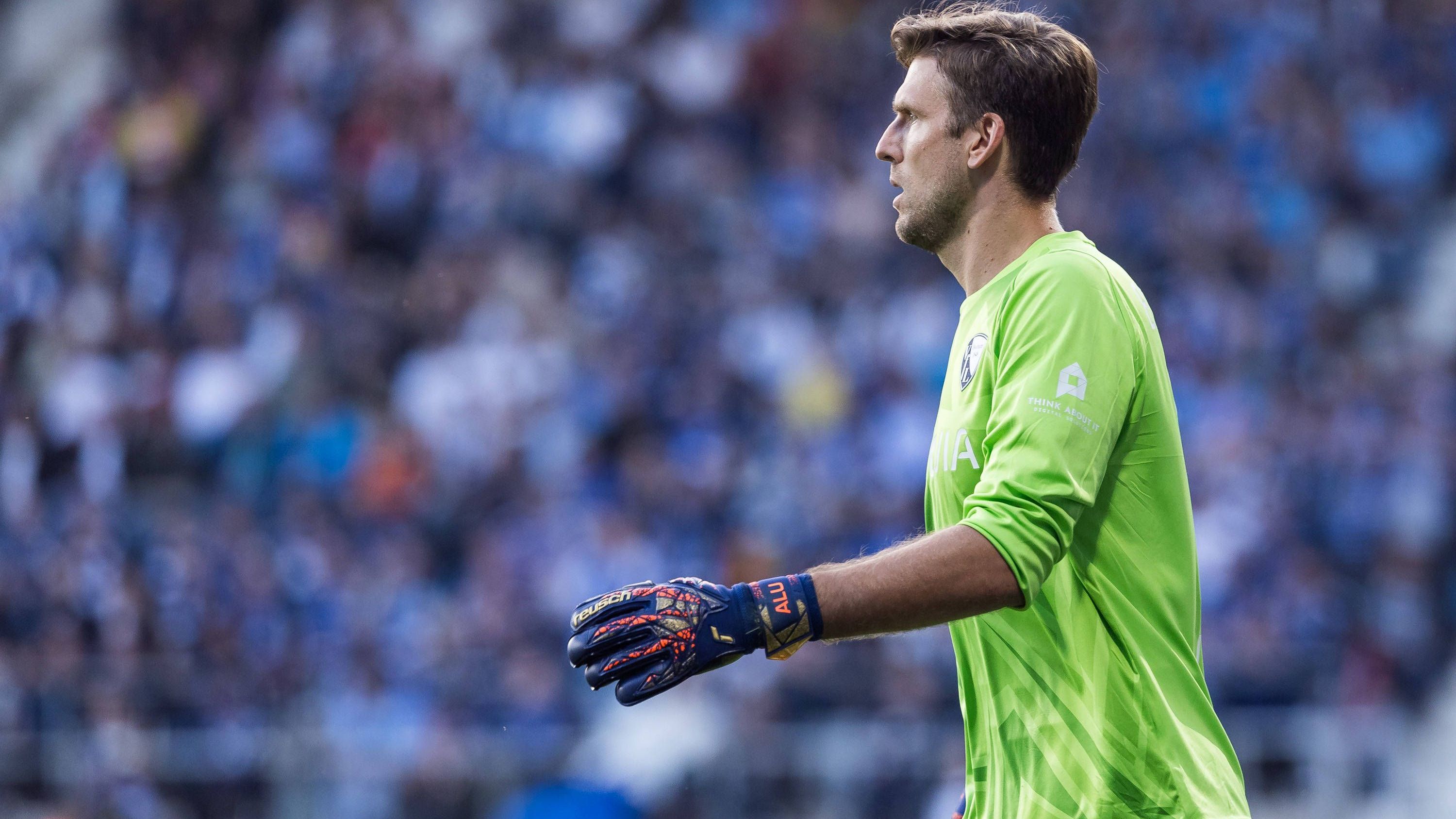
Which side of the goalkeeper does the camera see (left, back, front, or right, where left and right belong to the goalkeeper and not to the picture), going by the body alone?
left
